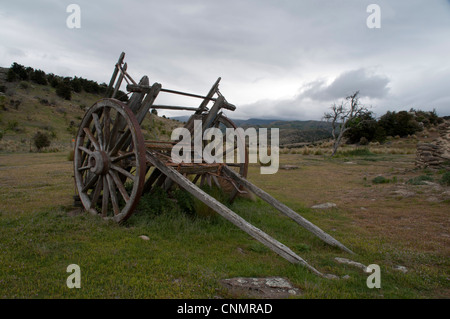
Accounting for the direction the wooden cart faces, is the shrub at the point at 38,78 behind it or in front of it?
behind

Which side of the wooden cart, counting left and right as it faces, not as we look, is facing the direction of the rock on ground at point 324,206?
left

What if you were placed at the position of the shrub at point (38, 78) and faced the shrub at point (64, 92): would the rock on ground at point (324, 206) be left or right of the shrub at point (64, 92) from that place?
right

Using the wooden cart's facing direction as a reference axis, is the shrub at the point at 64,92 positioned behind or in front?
behind

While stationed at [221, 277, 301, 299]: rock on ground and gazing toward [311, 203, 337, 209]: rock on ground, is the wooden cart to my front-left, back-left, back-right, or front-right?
front-left

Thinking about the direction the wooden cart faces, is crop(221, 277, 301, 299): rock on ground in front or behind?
in front

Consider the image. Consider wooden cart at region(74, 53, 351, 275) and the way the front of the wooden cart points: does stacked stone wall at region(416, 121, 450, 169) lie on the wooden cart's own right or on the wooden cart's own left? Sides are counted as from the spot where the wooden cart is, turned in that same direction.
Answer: on the wooden cart's own left

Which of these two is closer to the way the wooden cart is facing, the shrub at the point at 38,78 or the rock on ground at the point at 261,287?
the rock on ground

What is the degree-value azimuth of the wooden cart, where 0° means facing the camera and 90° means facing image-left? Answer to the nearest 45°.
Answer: approximately 315°

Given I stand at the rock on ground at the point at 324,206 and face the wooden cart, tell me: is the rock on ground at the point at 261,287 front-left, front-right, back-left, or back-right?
front-left
